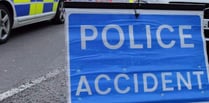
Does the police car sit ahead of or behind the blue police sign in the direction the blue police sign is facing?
behind

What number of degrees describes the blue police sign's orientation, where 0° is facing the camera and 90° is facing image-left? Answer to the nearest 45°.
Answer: approximately 0°
